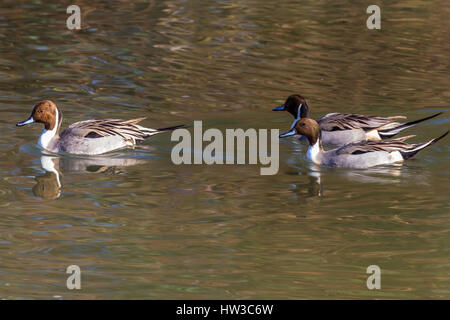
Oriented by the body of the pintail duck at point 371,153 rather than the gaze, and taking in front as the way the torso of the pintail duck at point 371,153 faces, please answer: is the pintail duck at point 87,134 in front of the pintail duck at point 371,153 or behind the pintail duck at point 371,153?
in front

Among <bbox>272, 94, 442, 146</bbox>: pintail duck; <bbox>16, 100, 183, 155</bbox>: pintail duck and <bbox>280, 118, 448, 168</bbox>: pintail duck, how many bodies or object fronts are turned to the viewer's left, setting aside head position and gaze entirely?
3

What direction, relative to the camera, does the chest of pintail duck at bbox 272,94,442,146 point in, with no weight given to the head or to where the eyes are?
to the viewer's left

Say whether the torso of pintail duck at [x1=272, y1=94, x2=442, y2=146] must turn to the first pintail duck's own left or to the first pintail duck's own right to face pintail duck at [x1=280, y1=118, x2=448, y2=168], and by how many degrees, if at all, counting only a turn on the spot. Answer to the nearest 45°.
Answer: approximately 90° to the first pintail duck's own left

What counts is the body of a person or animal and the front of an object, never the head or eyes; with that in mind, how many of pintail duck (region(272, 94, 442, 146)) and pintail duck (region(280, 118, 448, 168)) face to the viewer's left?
2

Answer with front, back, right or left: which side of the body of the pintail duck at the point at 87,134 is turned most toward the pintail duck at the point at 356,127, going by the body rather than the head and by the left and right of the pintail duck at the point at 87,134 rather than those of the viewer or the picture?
back

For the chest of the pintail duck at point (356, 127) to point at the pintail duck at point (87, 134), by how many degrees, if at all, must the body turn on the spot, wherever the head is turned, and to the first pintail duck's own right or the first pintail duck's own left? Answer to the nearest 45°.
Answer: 0° — it already faces it

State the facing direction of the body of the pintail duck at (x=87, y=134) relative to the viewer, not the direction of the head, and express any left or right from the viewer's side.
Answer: facing to the left of the viewer

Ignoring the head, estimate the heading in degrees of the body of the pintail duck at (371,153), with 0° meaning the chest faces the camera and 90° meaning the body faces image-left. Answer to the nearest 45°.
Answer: approximately 90°
